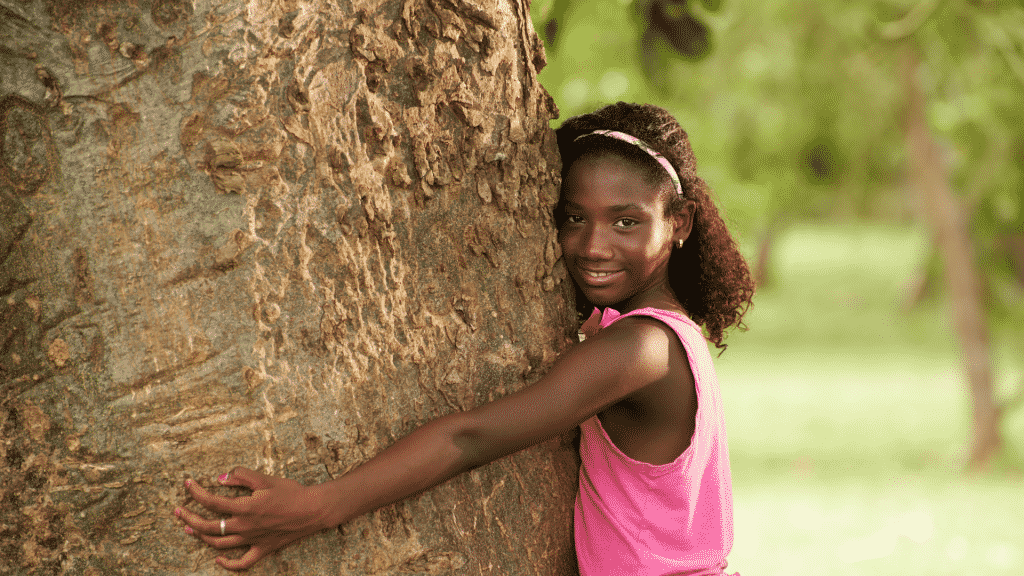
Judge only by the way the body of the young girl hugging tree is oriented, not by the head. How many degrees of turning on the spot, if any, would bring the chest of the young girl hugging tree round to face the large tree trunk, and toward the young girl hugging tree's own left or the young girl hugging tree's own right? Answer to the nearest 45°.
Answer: approximately 45° to the young girl hugging tree's own left

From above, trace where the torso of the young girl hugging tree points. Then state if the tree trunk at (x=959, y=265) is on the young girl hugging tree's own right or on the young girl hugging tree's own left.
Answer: on the young girl hugging tree's own right

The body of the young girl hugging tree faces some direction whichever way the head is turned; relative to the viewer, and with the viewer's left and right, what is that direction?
facing to the left of the viewer

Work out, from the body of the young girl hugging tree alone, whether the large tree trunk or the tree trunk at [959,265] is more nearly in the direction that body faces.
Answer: the large tree trunk
